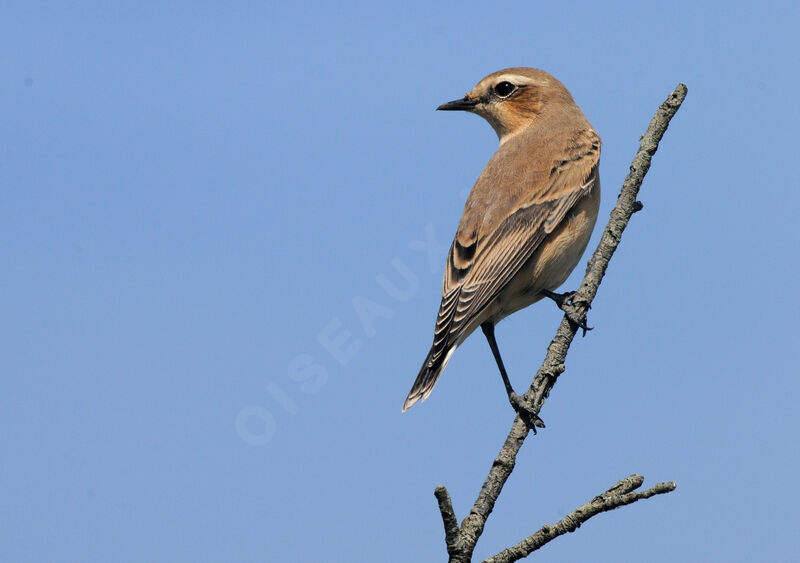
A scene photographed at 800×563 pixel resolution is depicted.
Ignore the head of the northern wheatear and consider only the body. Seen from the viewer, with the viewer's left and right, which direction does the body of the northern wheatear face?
facing away from the viewer and to the right of the viewer
